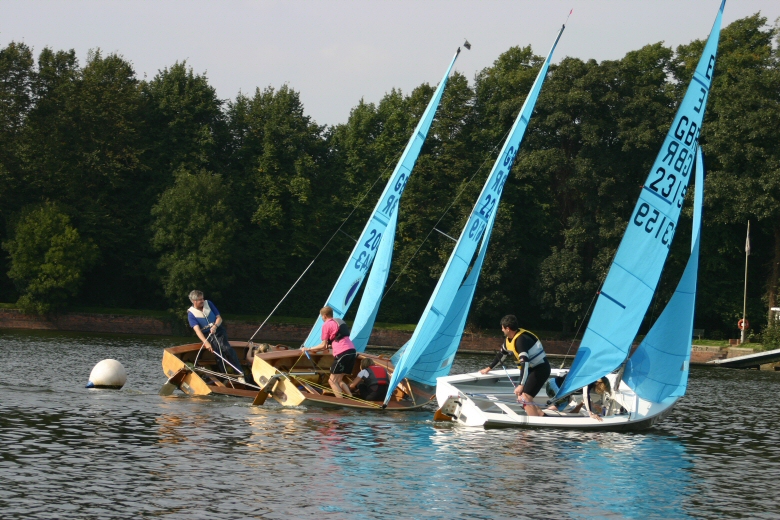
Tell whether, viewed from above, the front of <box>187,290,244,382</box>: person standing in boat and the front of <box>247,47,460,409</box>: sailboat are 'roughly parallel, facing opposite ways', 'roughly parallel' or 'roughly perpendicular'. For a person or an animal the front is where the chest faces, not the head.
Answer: roughly perpendicular

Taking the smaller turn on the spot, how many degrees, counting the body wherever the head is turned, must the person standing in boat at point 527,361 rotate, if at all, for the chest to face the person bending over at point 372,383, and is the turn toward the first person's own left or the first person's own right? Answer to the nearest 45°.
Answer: approximately 45° to the first person's own right

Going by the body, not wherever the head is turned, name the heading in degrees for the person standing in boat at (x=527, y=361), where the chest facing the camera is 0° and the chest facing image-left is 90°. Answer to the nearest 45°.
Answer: approximately 90°

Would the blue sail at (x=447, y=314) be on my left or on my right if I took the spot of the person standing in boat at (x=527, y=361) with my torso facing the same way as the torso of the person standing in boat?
on my right

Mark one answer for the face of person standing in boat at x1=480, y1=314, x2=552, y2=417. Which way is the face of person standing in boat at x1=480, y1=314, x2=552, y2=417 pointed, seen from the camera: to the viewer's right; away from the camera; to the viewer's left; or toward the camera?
to the viewer's left

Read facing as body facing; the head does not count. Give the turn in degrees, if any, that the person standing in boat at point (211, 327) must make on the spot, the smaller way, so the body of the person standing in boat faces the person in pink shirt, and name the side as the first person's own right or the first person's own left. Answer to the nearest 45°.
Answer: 0° — they already face them
